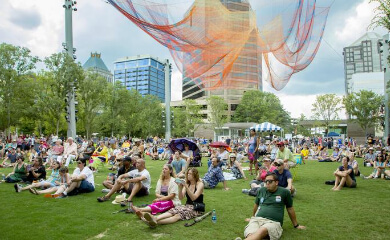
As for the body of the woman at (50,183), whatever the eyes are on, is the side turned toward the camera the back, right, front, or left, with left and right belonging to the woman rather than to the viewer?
left

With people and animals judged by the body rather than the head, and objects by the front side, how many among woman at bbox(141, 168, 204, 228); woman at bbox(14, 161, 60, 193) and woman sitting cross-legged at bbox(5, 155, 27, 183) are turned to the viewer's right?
0

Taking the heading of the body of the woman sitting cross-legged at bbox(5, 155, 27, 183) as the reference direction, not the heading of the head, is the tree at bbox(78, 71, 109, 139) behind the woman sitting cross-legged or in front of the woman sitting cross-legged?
behind

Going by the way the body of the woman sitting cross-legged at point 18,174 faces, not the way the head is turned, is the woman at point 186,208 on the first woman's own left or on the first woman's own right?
on the first woman's own left

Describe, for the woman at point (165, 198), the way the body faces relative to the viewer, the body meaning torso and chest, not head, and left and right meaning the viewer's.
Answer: facing the viewer and to the left of the viewer

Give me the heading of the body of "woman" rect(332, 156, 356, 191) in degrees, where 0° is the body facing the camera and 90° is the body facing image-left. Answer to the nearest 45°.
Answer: approximately 45°

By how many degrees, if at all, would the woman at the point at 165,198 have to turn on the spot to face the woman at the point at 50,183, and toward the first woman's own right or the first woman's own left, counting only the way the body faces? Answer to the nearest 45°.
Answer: approximately 90° to the first woman's own right

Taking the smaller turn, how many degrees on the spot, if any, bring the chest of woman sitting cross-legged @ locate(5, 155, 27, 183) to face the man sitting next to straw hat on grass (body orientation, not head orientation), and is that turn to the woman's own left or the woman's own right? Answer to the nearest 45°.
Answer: approximately 90° to the woman's own left
